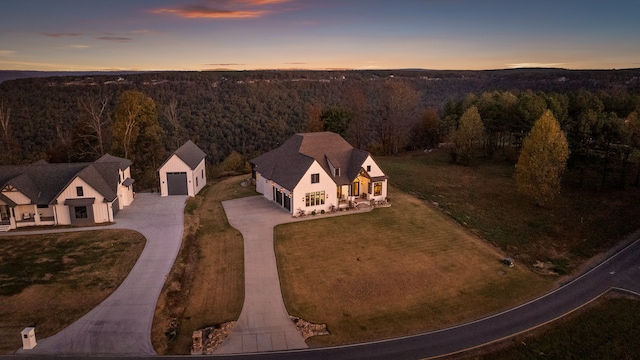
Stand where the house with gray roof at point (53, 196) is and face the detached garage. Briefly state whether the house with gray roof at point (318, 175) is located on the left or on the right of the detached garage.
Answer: right

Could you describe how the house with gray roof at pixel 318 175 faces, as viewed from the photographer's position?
facing the viewer and to the right of the viewer

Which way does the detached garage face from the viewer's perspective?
toward the camera

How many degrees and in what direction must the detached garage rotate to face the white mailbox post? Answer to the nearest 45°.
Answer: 0° — it already faces it

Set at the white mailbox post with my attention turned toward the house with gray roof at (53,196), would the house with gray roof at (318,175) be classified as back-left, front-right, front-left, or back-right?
front-right

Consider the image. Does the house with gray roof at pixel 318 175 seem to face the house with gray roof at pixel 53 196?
no

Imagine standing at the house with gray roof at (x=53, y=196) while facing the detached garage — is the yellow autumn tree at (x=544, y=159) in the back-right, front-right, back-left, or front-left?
front-right

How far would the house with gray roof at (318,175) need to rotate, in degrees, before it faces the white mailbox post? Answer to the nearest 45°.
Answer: approximately 90° to its right

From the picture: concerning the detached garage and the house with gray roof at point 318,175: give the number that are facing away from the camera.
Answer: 0

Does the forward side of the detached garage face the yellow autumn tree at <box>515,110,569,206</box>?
no

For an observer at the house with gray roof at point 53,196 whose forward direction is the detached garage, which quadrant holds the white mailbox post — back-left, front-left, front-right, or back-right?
back-right
